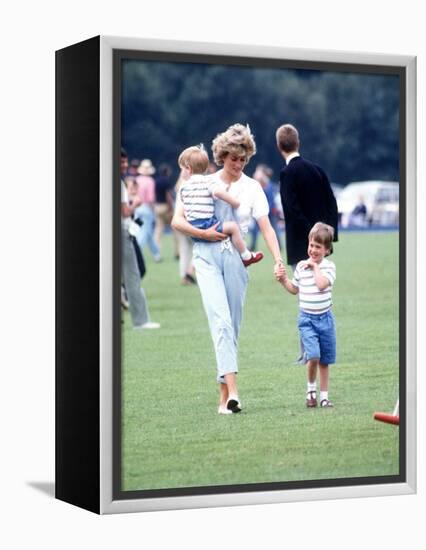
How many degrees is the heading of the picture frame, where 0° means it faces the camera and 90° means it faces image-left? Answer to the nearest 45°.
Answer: approximately 315°
